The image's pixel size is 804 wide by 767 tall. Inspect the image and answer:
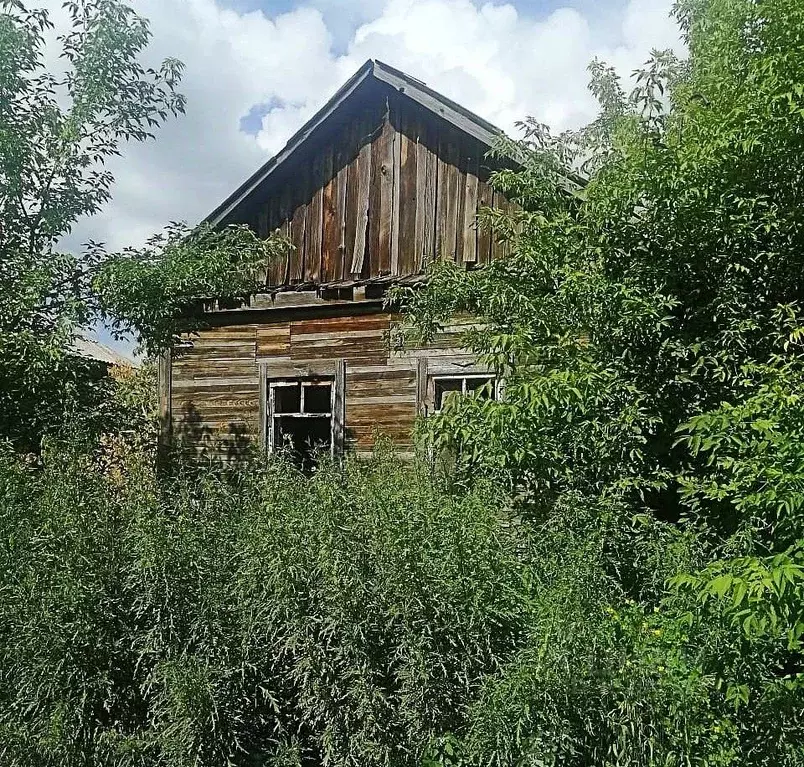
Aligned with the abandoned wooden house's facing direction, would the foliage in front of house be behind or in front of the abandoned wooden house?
in front

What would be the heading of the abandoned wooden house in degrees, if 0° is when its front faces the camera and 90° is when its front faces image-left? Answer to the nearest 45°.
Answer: approximately 0°
